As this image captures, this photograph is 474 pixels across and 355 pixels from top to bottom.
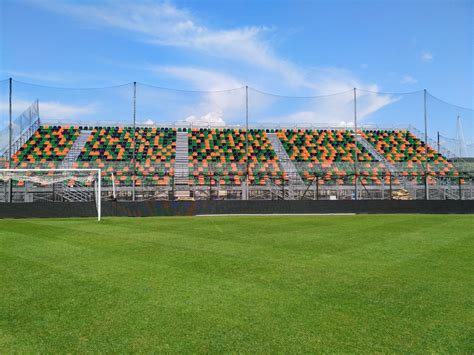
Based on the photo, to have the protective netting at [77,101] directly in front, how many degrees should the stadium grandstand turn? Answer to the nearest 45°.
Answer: approximately 90° to its right

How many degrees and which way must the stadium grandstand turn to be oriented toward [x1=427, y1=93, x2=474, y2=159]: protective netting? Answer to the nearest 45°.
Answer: approximately 90° to its left

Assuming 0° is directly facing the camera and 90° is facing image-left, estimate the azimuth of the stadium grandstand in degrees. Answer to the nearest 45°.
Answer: approximately 0°

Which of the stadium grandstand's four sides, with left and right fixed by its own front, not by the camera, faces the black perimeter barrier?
front

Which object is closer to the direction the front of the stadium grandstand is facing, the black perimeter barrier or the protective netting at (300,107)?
the black perimeter barrier
